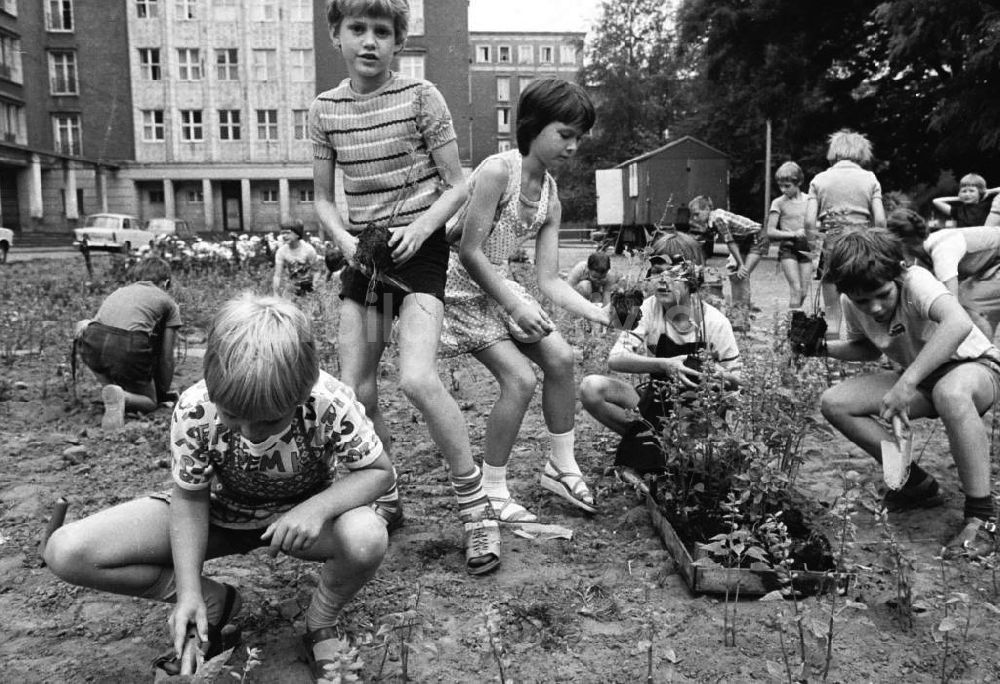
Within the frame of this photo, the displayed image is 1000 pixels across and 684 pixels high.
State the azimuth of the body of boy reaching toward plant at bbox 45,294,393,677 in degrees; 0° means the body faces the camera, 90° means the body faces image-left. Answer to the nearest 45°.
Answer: approximately 0°

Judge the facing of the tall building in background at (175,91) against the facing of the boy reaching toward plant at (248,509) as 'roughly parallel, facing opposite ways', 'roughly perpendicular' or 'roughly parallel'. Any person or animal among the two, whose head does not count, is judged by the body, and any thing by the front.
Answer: roughly parallel

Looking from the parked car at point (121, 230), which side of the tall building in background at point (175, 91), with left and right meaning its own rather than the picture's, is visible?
front

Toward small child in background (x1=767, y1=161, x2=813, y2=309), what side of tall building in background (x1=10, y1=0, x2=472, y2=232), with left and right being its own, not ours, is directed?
front

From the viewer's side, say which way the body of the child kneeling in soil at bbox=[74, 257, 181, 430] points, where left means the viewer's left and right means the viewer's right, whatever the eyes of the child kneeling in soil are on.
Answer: facing away from the viewer and to the right of the viewer

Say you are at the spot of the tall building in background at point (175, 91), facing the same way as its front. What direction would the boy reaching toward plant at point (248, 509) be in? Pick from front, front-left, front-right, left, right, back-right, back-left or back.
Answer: front

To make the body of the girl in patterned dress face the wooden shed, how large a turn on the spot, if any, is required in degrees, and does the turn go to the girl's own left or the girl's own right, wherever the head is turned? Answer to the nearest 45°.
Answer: approximately 135° to the girl's own left

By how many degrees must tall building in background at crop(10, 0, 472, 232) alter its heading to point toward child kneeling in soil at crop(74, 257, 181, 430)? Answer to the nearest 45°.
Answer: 0° — it already faces them

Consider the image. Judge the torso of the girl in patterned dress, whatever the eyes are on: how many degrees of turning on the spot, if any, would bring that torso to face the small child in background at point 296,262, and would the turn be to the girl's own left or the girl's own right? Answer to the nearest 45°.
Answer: approximately 135° to the girl's own left

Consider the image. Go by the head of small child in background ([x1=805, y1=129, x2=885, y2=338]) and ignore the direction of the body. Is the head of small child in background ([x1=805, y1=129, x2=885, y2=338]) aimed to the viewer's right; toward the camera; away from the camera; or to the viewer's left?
away from the camera

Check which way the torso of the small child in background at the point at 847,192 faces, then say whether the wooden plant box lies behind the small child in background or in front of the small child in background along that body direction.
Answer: behind

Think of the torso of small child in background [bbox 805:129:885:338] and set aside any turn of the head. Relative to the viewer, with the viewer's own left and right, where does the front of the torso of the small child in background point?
facing away from the viewer

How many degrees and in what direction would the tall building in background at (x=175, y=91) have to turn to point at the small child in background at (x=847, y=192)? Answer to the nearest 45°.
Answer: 0° — it already faces them

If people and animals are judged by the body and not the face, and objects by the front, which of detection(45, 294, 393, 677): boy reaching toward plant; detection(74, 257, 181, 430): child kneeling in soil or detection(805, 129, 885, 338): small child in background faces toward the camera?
the boy reaching toward plant

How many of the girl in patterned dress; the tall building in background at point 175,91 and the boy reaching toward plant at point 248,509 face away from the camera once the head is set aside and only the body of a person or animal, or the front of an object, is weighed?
0
